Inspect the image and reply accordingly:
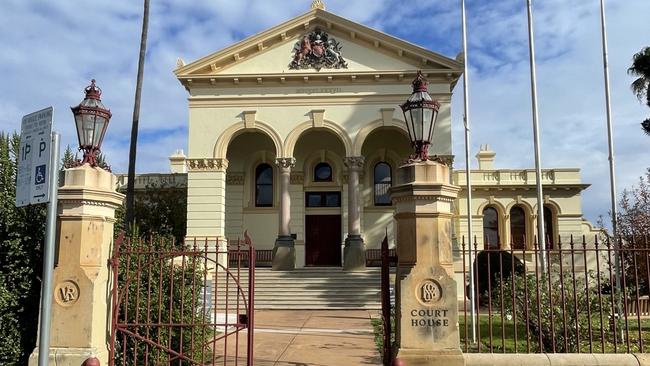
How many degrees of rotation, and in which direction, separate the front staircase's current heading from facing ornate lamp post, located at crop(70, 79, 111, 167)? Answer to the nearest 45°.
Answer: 0° — it already faces it

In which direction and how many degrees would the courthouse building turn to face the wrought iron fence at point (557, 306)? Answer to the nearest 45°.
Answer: approximately 45° to its left

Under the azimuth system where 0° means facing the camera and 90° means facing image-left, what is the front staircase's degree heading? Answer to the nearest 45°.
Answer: approximately 0°

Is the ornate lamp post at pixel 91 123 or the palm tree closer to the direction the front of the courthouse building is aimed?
the ornate lamp post

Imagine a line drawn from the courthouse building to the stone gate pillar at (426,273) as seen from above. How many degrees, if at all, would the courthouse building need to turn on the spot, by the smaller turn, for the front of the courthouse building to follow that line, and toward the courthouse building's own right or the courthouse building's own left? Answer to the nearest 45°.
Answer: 0° — it already faces it

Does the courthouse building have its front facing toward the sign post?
yes

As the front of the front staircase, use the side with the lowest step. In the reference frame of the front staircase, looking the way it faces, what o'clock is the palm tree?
The palm tree is roughly at 8 o'clock from the front staircase.
